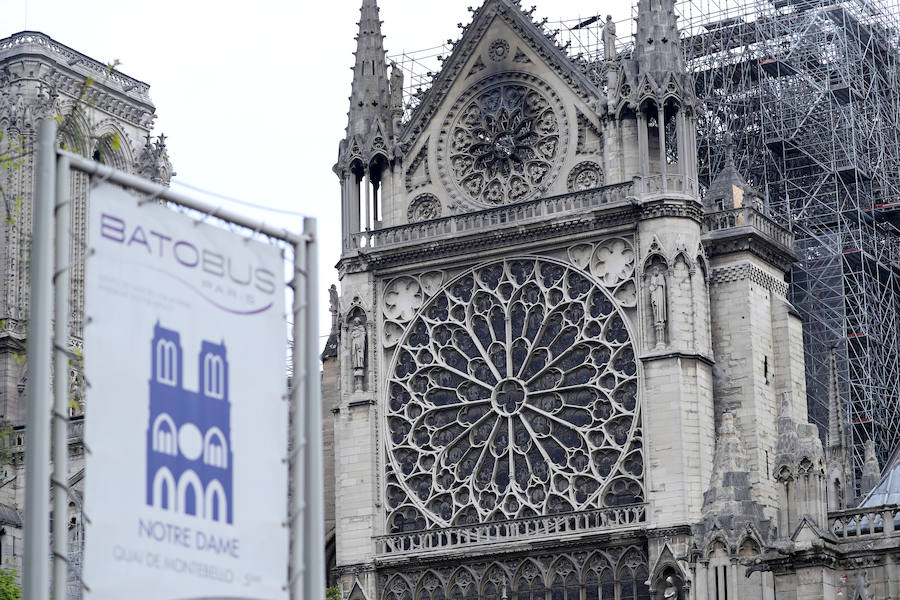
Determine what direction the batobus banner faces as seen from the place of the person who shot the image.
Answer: facing the viewer and to the right of the viewer

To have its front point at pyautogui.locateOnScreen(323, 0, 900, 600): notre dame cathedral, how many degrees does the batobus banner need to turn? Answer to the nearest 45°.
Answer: approximately 135° to its left

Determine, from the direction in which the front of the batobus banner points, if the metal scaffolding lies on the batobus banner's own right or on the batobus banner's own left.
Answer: on the batobus banner's own left

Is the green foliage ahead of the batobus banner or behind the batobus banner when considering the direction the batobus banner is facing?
behind
